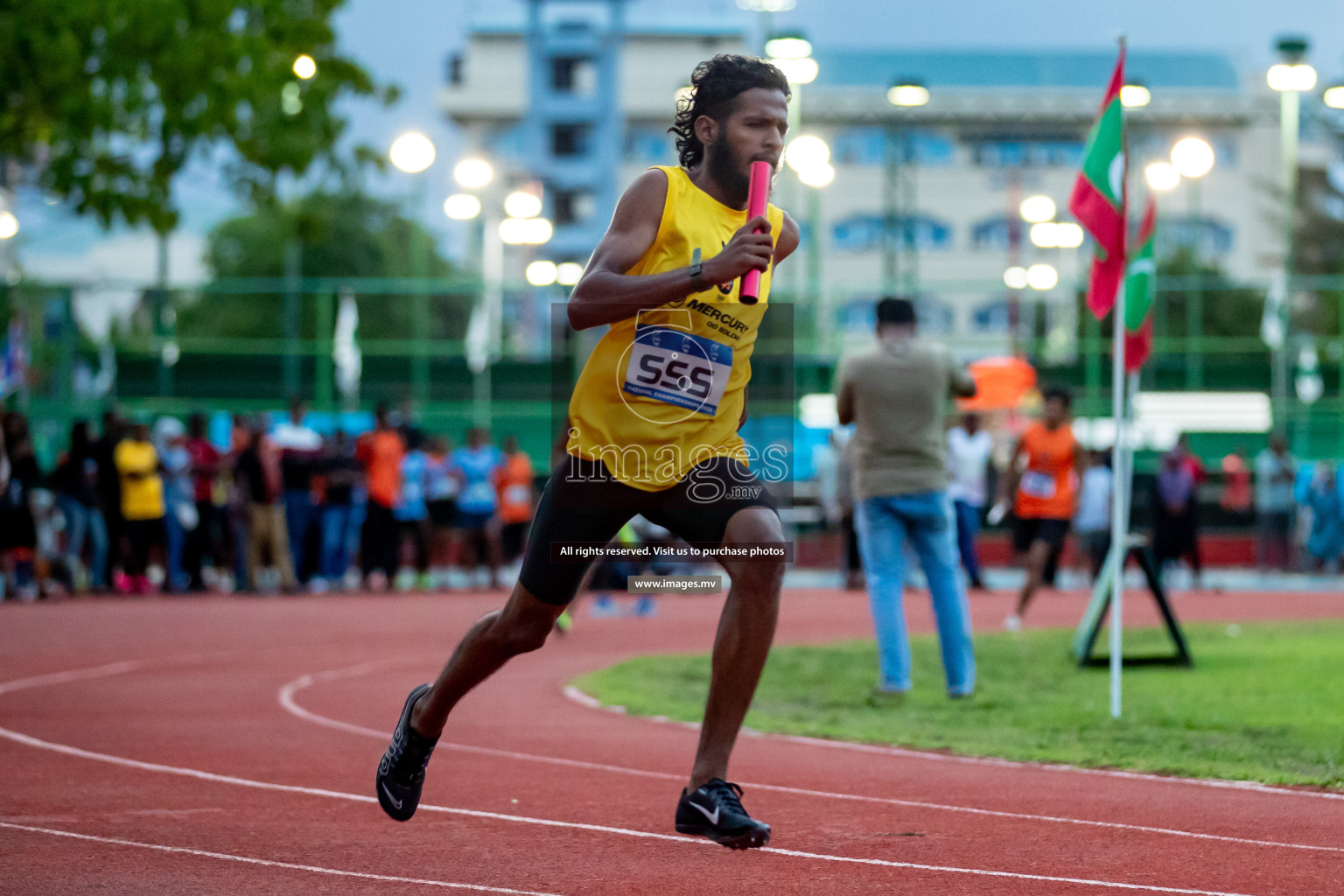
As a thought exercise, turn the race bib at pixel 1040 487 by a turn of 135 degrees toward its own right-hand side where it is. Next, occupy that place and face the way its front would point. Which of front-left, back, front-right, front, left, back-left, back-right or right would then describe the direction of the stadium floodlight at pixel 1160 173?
front-right

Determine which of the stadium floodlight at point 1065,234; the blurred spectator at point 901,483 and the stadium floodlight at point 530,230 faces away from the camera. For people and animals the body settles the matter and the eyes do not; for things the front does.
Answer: the blurred spectator
